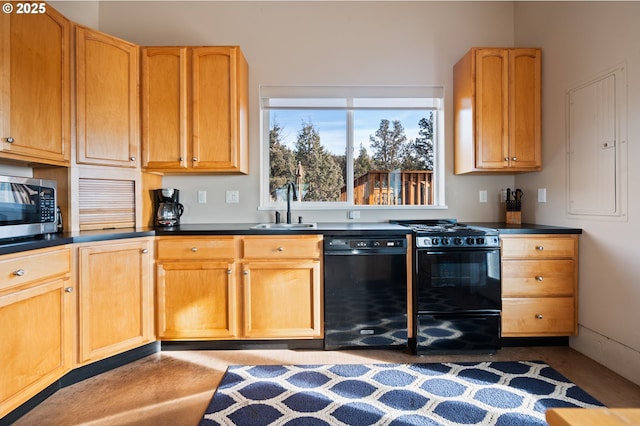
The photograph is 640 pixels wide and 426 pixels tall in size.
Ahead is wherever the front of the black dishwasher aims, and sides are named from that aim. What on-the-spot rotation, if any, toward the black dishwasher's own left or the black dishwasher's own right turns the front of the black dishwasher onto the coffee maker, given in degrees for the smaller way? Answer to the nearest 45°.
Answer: approximately 90° to the black dishwasher's own right

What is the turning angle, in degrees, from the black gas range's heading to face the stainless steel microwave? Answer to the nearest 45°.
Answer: approximately 45° to its right

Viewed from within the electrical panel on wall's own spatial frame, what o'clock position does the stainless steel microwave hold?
The stainless steel microwave is roughly at 12 o'clock from the electrical panel on wall.

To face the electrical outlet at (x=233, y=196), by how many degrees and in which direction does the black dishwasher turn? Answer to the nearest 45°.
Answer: approximately 135° to its right

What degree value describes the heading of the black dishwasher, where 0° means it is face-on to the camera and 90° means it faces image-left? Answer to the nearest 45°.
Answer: approximately 0°

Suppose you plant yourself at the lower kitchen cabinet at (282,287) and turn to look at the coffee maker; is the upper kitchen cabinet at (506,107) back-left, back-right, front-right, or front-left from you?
back-right

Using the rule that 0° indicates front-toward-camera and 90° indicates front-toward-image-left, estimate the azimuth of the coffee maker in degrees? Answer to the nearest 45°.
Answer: approximately 0°

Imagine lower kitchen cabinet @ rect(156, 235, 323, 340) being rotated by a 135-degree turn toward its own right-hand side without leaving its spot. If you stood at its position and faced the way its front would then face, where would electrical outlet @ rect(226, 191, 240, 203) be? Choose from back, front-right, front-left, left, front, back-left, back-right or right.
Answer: front-right

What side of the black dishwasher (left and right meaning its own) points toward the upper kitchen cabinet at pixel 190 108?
right

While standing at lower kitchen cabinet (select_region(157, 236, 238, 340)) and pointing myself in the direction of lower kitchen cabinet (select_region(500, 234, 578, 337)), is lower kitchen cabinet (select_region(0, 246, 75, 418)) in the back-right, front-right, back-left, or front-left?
back-right
